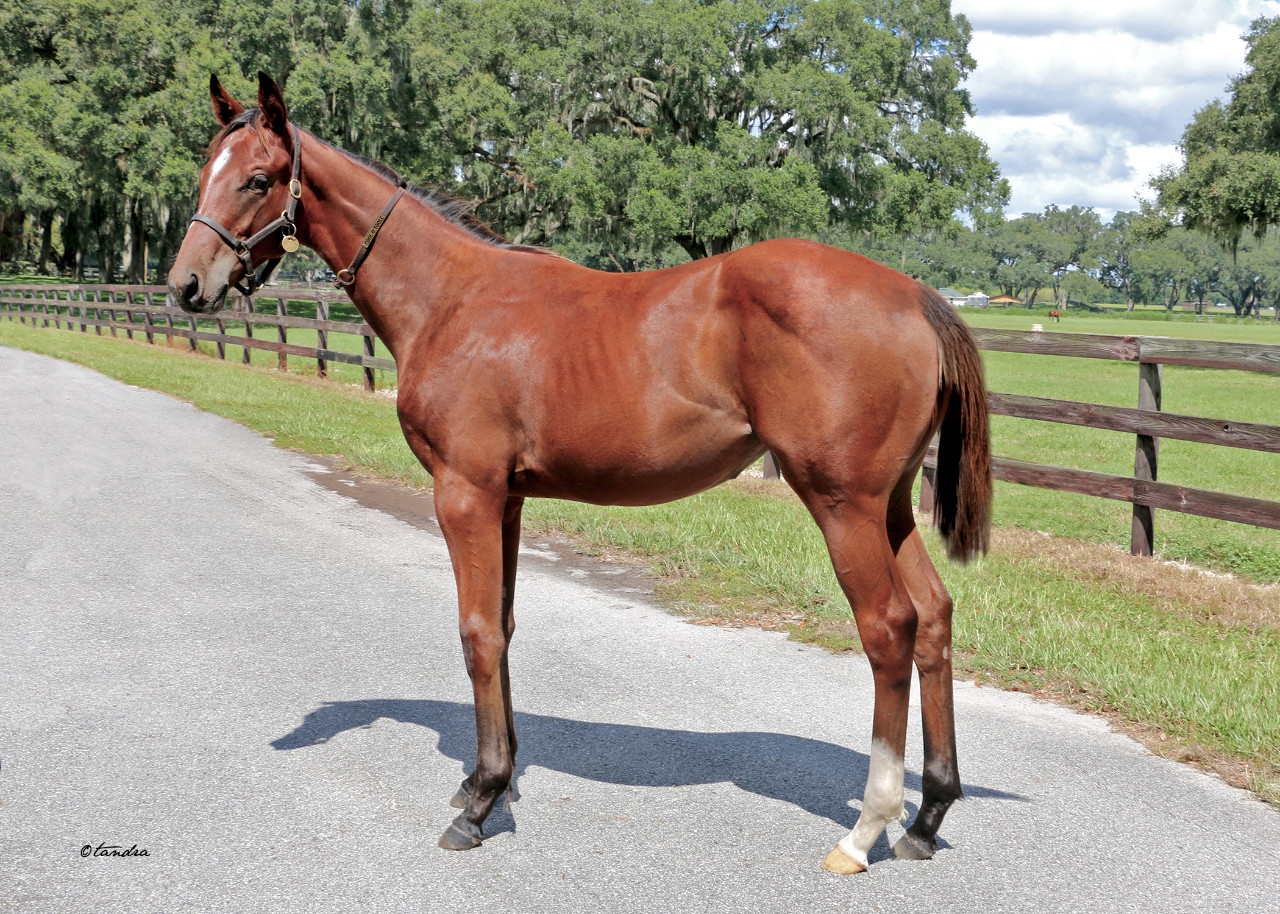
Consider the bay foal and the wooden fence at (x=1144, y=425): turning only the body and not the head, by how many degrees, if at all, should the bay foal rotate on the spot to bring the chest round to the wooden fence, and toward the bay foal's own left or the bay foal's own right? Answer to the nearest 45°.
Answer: approximately 135° to the bay foal's own right

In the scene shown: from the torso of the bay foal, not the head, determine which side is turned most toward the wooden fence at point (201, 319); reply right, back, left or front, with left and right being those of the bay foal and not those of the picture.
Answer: right

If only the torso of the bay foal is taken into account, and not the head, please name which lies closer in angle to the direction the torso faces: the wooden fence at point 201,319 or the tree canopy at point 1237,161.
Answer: the wooden fence

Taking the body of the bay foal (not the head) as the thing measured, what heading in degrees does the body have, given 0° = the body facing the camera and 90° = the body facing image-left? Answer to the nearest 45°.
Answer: approximately 90°

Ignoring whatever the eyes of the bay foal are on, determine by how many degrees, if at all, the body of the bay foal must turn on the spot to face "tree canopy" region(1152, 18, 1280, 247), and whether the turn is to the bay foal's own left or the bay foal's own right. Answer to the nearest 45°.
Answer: approximately 135° to the bay foal's own right
